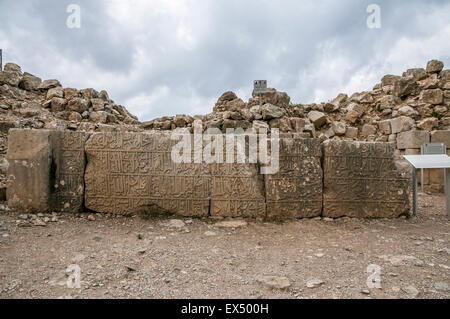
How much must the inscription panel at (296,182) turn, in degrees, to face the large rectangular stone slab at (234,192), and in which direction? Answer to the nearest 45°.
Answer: approximately 90° to its right

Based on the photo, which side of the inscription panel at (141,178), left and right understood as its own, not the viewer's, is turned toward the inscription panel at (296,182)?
left

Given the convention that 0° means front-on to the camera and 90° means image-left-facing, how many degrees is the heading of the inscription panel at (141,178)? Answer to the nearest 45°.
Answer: approximately 0°

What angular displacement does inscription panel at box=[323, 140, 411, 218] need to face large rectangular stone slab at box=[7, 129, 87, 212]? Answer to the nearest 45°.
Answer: approximately 45° to its right

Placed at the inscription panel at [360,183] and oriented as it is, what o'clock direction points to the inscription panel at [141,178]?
the inscription panel at [141,178] is roughly at 2 o'clock from the inscription panel at [360,183].

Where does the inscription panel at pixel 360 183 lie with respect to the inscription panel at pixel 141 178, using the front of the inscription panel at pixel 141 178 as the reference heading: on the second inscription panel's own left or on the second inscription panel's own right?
on the second inscription panel's own left

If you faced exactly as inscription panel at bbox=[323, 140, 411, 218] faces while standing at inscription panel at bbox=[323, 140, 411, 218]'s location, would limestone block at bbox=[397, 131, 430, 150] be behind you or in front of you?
behind

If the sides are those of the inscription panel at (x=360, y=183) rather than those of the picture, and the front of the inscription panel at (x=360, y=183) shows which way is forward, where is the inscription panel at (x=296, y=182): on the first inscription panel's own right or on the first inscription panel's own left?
on the first inscription panel's own right

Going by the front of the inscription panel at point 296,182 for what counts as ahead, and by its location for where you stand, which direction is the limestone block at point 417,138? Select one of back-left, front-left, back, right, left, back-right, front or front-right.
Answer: back-left

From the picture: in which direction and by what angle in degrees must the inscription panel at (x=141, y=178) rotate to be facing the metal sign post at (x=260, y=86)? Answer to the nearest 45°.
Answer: approximately 135° to its left

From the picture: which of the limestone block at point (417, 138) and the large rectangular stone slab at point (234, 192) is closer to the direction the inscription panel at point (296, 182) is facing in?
the large rectangular stone slab

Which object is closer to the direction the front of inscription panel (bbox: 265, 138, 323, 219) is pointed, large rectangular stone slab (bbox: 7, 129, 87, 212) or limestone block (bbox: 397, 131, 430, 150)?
the large rectangular stone slab

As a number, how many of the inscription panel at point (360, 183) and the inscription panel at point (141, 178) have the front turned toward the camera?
2
